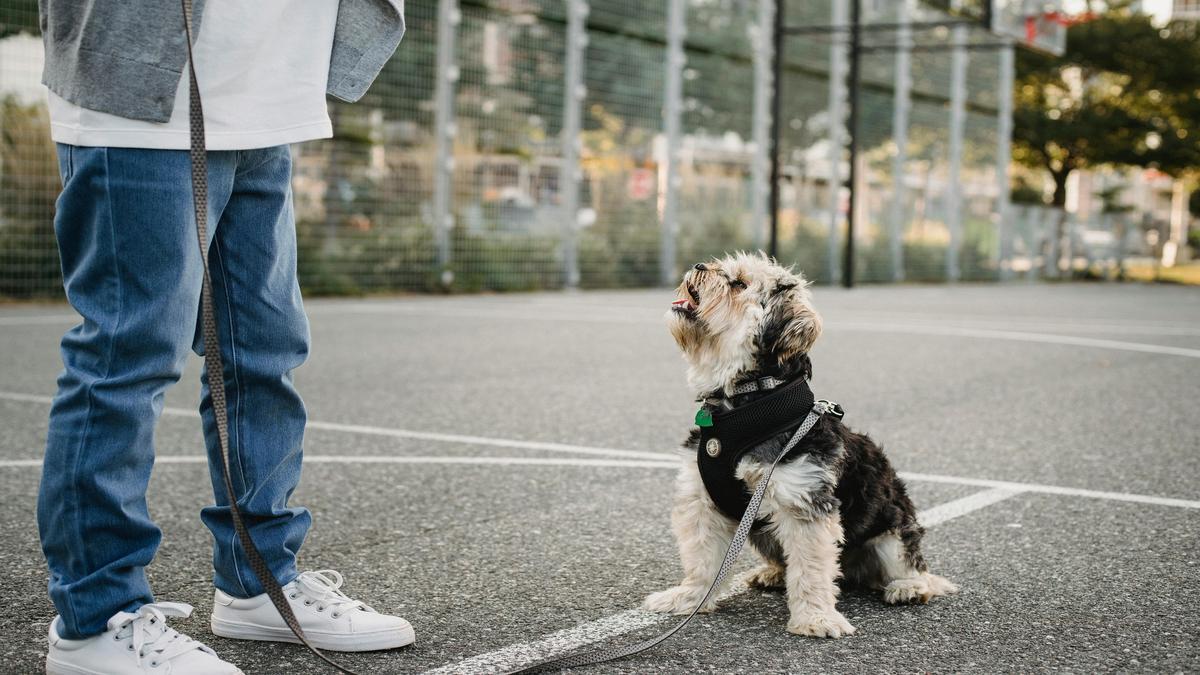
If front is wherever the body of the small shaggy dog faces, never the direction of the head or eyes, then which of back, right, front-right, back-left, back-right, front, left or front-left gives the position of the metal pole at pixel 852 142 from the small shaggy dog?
back-right

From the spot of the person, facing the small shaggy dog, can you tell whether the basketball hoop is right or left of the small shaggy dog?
left

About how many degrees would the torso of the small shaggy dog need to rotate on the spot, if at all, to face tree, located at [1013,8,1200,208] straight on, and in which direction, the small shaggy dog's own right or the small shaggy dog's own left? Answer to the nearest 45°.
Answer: approximately 135° to the small shaggy dog's own right

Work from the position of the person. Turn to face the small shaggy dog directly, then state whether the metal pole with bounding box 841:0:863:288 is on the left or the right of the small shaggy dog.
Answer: left

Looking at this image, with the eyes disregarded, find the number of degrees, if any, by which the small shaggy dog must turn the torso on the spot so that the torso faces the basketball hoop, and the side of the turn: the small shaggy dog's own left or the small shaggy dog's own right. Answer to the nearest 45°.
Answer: approximately 135° to the small shaggy dog's own right

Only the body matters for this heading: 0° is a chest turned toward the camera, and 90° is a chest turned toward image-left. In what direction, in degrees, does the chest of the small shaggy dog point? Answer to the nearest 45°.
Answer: approximately 45°

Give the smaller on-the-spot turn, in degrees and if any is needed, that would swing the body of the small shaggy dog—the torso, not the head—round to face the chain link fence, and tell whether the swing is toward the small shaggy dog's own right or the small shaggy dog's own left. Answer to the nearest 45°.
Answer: approximately 135° to the small shaggy dog's own right

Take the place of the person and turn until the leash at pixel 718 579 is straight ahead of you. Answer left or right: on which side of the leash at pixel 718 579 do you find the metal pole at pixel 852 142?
left
